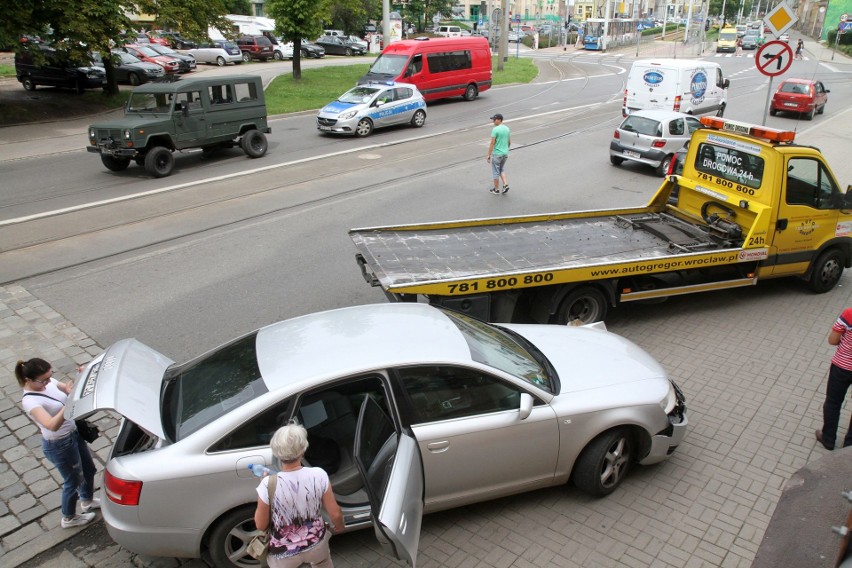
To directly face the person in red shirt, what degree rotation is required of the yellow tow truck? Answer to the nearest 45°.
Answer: approximately 90° to its right

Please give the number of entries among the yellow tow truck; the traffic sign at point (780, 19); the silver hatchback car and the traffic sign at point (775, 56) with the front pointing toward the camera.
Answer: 2

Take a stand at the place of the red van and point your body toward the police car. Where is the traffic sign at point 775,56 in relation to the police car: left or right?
left

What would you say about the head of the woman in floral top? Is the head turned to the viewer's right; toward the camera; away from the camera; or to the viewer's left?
away from the camera

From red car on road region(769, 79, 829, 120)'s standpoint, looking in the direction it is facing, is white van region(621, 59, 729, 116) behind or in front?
behind

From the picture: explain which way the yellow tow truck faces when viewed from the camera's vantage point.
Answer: facing away from the viewer and to the right of the viewer

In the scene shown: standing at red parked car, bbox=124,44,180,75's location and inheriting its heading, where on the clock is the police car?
The police car is roughly at 1 o'clock from the red parked car.

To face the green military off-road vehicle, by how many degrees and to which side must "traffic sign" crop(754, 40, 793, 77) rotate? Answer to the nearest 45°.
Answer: approximately 90° to its right

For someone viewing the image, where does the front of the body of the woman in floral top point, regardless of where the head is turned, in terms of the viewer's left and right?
facing away from the viewer

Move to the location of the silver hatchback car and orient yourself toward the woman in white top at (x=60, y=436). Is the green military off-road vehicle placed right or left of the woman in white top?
right
